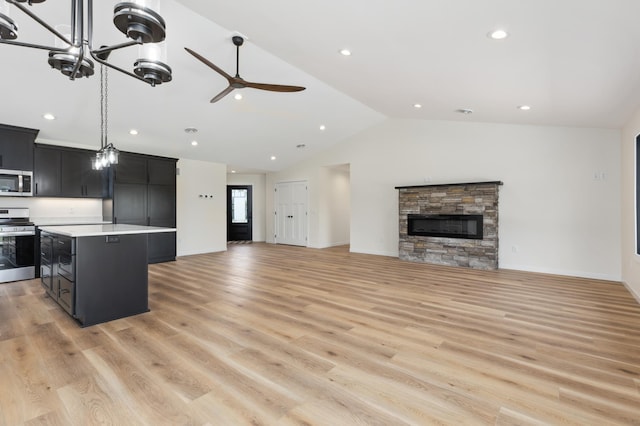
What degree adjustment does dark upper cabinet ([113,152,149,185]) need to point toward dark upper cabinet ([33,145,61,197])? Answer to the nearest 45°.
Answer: approximately 90° to its right

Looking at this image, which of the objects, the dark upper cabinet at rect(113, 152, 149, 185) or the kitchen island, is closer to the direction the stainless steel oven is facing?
the kitchen island

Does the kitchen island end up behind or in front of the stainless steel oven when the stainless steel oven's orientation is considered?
in front

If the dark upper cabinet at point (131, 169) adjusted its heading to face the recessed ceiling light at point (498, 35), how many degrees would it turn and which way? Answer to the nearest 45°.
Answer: approximately 45° to its left

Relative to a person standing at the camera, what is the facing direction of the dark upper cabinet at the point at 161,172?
facing the viewer

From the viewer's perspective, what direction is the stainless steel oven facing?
toward the camera
